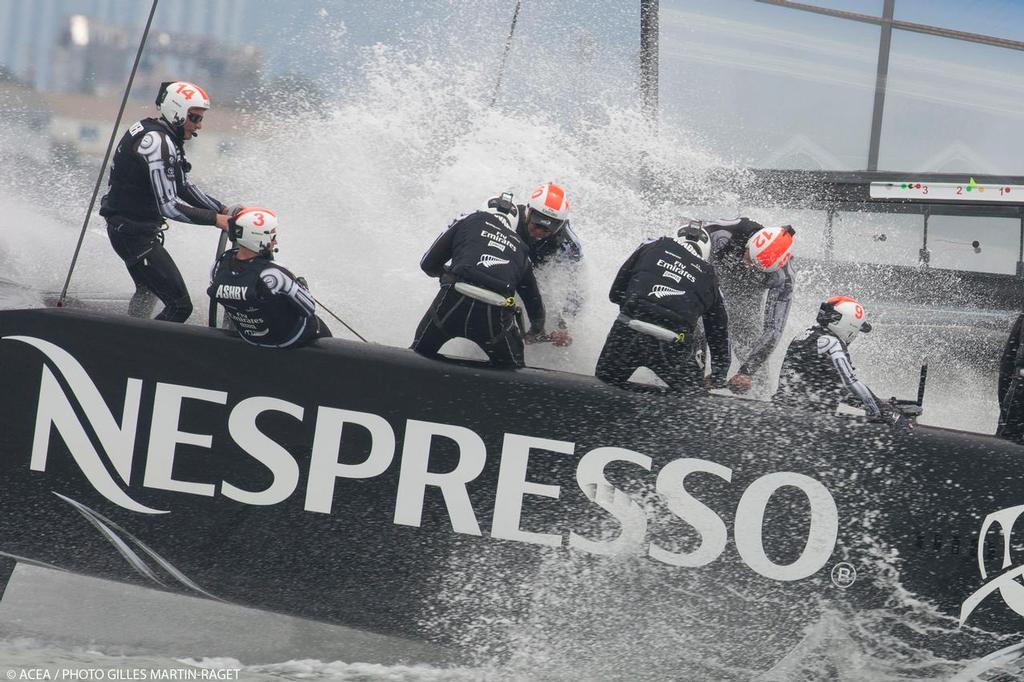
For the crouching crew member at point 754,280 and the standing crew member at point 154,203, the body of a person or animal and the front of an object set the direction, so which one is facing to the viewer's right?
the standing crew member

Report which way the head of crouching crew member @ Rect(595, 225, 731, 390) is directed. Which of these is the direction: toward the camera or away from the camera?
away from the camera

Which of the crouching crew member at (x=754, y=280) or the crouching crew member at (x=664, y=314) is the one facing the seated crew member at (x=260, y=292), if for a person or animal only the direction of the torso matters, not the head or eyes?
the crouching crew member at (x=754, y=280)

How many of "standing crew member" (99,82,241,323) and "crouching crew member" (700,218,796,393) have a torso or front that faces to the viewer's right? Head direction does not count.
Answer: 1

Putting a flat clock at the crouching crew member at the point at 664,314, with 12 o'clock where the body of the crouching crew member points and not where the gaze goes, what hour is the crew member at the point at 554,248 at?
The crew member is roughly at 11 o'clock from the crouching crew member.

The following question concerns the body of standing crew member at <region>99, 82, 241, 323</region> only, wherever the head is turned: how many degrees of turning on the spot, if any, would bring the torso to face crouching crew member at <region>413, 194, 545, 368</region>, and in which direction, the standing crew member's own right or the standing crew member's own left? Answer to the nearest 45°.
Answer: approximately 45° to the standing crew member's own right

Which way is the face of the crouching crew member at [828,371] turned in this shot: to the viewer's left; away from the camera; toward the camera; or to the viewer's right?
to the viewer's right

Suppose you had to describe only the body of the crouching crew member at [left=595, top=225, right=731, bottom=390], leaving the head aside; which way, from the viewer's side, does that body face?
away from the camera

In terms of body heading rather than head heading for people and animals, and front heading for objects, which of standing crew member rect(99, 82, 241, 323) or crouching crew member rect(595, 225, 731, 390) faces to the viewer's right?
the standing crew member

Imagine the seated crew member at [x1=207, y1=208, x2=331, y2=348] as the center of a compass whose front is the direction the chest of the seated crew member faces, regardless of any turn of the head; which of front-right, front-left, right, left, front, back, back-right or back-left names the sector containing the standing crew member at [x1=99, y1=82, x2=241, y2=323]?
left

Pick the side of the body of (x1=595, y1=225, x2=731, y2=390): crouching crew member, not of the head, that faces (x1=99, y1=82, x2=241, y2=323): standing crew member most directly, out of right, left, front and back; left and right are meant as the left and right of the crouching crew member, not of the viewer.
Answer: left

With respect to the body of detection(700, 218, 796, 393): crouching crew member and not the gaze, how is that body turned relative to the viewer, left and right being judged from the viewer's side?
facing the viewer and to the left of the viewer

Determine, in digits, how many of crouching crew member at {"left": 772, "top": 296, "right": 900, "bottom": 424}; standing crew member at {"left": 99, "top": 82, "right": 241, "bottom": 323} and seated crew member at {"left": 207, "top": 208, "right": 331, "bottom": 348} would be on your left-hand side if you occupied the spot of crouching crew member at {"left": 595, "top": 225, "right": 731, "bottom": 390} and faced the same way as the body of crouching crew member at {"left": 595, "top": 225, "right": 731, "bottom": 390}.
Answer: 2

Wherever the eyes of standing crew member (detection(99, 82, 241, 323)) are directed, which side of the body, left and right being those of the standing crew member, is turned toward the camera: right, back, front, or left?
right

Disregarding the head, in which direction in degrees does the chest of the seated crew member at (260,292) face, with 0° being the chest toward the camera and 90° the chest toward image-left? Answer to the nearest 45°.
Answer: approximately 225°

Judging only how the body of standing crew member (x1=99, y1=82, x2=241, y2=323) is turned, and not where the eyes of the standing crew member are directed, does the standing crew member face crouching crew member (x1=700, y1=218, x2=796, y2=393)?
yes

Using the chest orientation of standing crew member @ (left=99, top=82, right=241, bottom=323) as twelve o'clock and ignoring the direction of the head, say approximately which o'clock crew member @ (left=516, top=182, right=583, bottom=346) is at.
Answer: The crew member is roughly at 12 o'clock from the standing crew member.

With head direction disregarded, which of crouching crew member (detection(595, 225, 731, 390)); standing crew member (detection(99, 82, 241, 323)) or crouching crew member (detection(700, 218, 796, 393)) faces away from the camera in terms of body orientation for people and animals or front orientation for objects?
crouching crew member (detection(595, 225, 731, 390))

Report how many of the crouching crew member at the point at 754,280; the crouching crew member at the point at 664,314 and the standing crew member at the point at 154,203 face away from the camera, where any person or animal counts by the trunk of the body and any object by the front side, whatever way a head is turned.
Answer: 1
